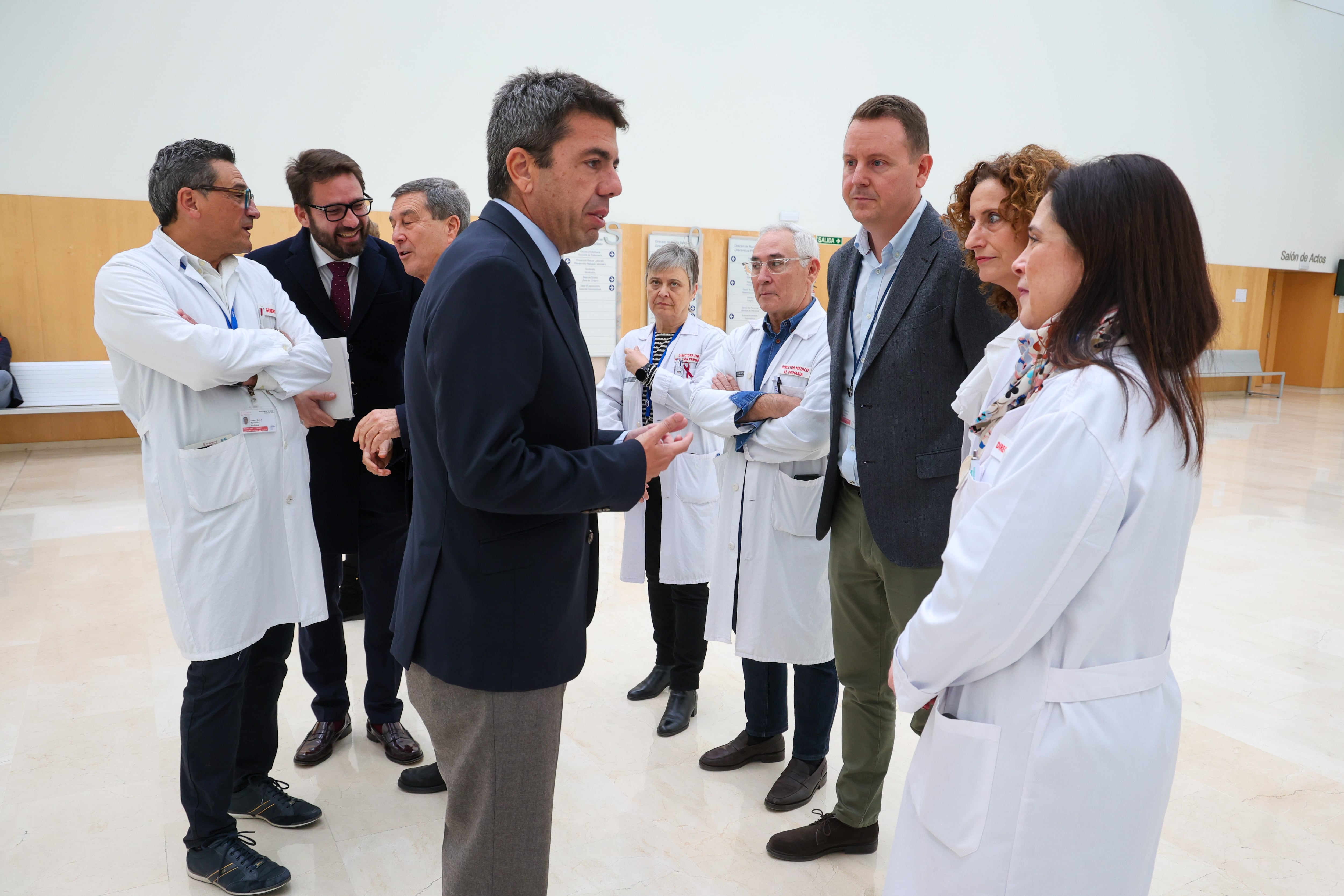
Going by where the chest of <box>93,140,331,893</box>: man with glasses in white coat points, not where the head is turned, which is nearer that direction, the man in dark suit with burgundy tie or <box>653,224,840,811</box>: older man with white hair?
the older man with white hair

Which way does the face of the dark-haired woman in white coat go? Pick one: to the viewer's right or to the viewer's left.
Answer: to the viewer's left

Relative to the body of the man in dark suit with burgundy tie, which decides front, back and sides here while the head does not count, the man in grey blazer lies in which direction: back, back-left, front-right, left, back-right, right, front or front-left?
front-left

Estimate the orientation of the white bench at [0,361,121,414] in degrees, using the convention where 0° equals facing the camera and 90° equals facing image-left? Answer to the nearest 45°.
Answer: approximately 0°

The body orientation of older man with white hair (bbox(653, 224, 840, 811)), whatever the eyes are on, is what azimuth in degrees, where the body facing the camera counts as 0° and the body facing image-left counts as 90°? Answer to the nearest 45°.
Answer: approximately 45°

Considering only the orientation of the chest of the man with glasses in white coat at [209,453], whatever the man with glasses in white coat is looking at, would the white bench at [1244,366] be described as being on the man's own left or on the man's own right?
on the man's own left

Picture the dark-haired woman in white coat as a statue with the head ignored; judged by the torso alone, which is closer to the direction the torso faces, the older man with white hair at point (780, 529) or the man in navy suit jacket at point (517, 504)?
the man in navy suit jacket

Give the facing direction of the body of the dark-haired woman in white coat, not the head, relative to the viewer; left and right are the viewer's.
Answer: facing to the left of the viewer

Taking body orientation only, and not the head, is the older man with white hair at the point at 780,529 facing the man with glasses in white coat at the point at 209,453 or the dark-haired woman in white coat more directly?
the man with glasses in white coat

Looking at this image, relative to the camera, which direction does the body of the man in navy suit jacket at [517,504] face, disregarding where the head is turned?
to the viewer's right

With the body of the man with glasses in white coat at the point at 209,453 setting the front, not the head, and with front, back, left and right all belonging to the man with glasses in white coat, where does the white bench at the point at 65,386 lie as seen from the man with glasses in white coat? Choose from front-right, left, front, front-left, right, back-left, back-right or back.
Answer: back-left
